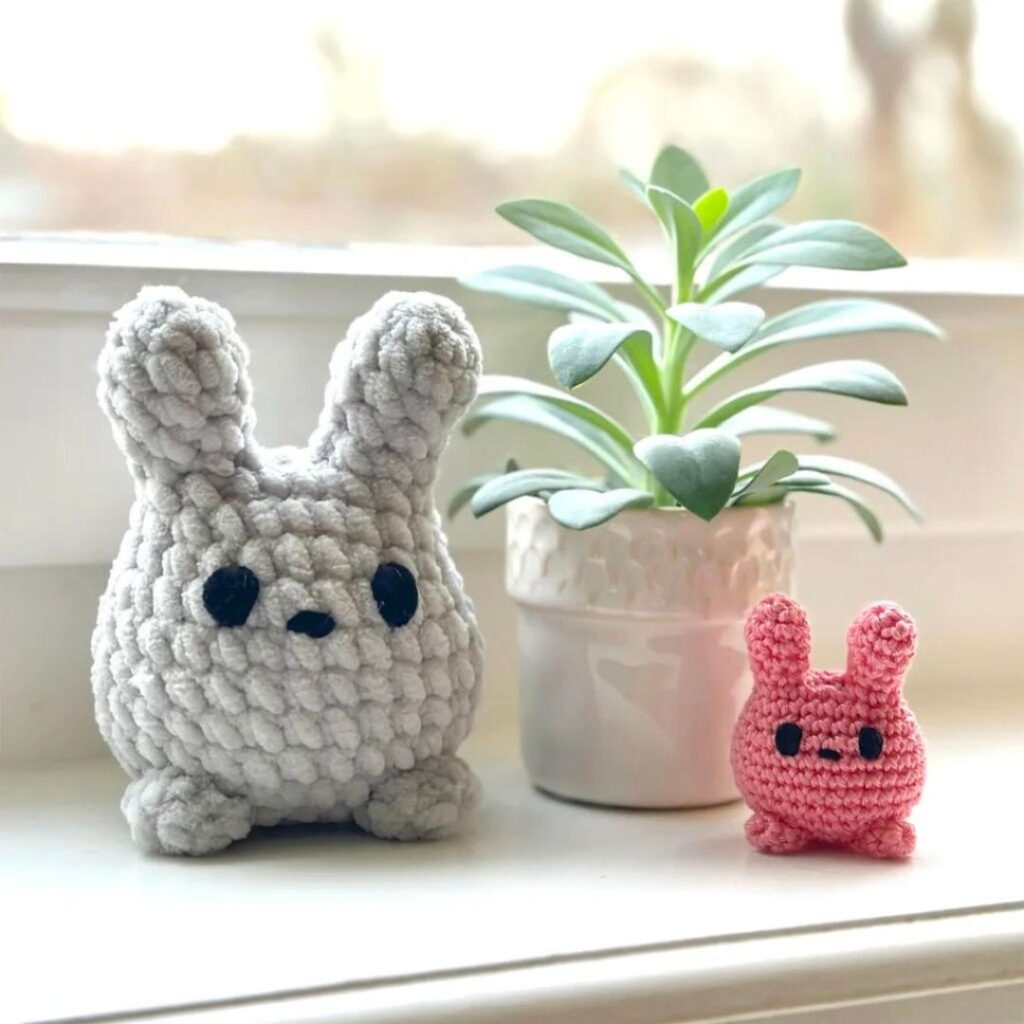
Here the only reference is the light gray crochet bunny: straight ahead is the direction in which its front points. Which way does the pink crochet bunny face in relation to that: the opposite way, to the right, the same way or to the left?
the same way

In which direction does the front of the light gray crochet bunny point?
toward the camera

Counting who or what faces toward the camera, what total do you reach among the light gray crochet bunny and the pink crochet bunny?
2
